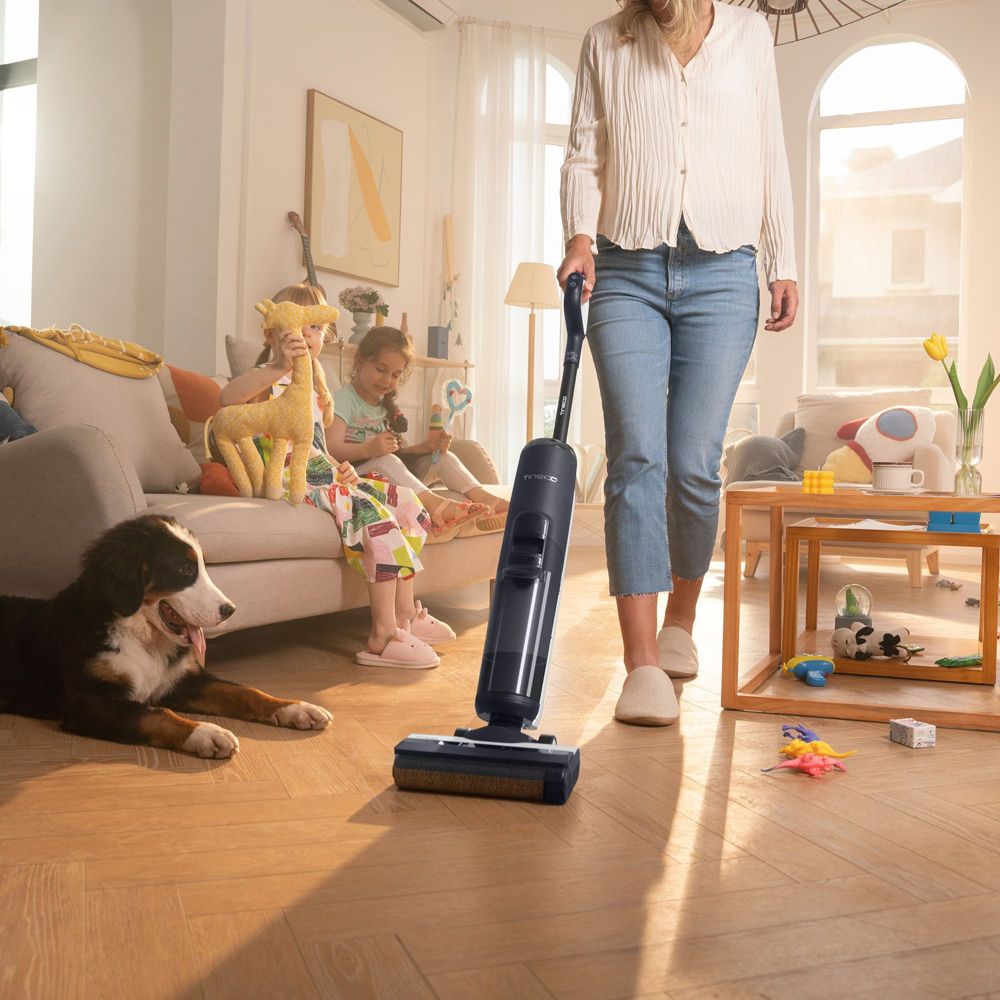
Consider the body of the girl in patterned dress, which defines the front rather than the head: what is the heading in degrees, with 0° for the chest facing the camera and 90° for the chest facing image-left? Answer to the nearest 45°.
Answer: approximately 315°

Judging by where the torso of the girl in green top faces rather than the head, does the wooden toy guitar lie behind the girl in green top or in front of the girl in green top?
behind

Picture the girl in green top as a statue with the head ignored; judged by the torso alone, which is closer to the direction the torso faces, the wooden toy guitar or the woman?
the woman

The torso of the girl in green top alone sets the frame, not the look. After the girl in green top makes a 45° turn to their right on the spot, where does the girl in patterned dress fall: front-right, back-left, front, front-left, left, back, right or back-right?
front

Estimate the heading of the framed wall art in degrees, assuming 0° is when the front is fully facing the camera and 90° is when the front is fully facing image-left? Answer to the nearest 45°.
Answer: approximately 315°

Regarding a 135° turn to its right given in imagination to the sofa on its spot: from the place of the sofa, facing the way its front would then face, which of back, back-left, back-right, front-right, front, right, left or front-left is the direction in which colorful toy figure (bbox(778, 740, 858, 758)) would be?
back-left

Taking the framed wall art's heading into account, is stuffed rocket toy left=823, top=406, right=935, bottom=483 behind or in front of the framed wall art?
in front
